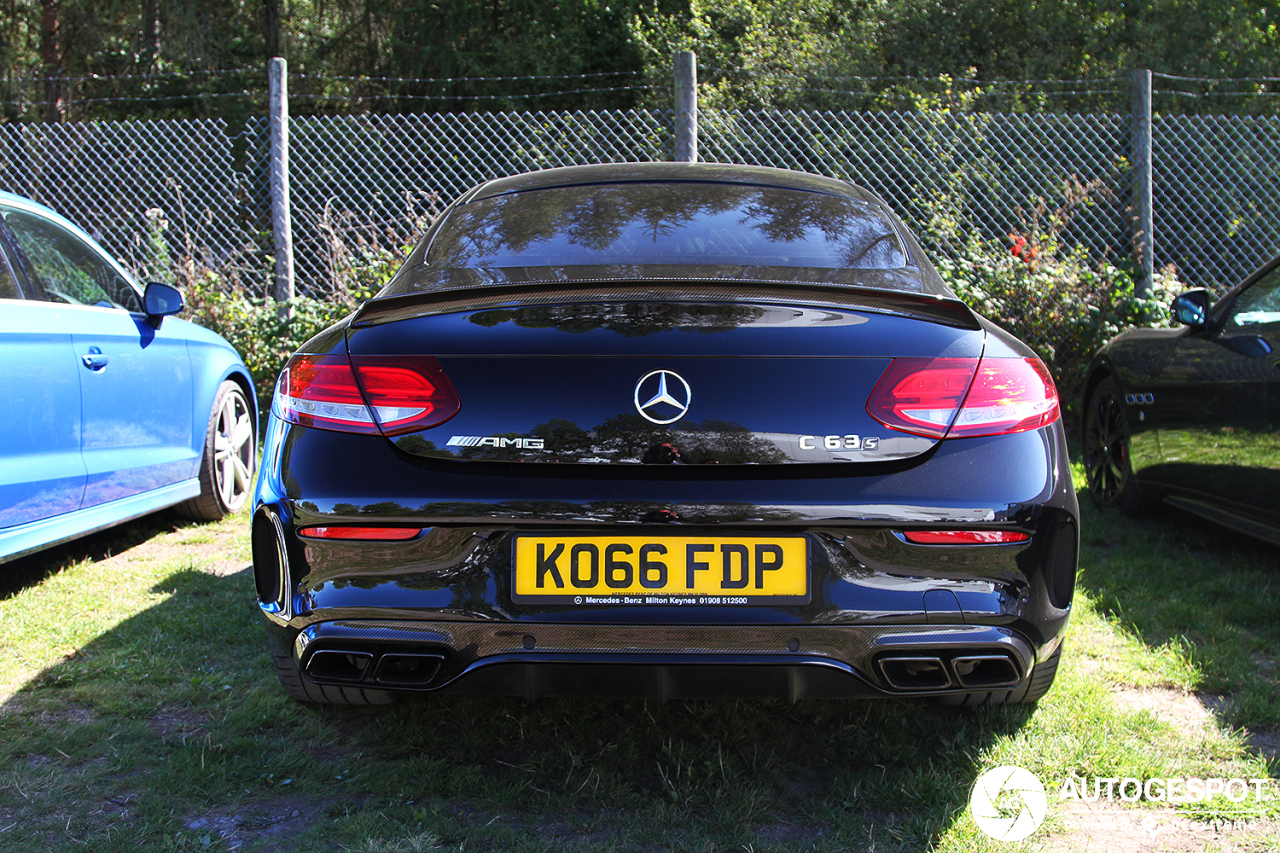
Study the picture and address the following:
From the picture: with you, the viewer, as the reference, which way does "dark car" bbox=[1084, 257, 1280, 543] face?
facing away from the viewer and to the left of the viewer

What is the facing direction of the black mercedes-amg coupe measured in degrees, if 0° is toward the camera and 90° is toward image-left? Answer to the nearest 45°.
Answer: approximately 180°

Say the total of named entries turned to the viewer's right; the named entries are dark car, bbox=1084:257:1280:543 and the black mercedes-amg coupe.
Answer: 0

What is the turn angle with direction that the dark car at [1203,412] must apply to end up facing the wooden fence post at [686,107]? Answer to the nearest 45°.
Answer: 0° — it already faces it

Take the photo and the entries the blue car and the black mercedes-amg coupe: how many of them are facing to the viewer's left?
0

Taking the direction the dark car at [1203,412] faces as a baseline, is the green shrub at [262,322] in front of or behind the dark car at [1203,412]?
in front

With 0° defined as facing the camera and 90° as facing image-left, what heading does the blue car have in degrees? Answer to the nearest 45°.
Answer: approximately 225°

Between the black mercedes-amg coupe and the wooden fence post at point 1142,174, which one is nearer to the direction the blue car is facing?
the wooden fence post
